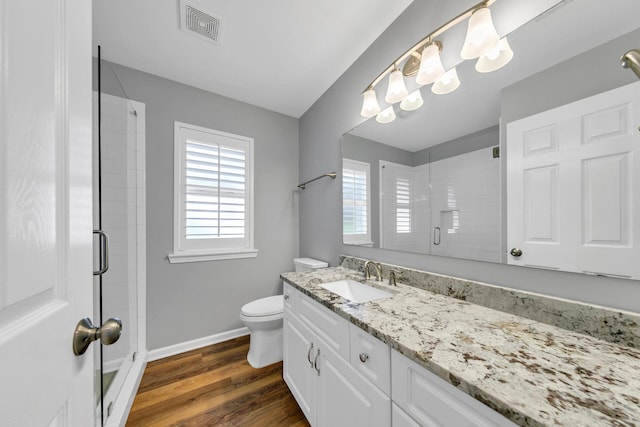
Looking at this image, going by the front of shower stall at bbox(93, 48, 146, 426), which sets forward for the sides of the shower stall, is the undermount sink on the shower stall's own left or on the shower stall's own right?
on the shower stall's own right

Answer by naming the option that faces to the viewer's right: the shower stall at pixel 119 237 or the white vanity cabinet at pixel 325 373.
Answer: the shower stall

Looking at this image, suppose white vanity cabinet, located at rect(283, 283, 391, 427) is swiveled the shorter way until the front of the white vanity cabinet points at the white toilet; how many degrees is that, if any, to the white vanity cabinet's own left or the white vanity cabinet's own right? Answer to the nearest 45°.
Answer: approximately 90° to the white vanity cabinet's own right

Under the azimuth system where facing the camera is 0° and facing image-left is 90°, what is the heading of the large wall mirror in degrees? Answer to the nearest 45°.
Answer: approximately 45°

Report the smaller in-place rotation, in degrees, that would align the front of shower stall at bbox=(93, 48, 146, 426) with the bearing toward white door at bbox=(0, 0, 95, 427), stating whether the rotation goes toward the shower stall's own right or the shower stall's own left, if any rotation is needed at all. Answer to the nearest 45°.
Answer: approximately 90° to the shower stall's own right

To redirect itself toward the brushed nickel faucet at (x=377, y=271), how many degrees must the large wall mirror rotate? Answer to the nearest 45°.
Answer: approximately 45° to its right

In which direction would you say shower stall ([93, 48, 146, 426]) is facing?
to the viewer's right

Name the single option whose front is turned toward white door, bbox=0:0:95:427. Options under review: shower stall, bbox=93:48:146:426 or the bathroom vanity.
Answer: the bathroom vanity
